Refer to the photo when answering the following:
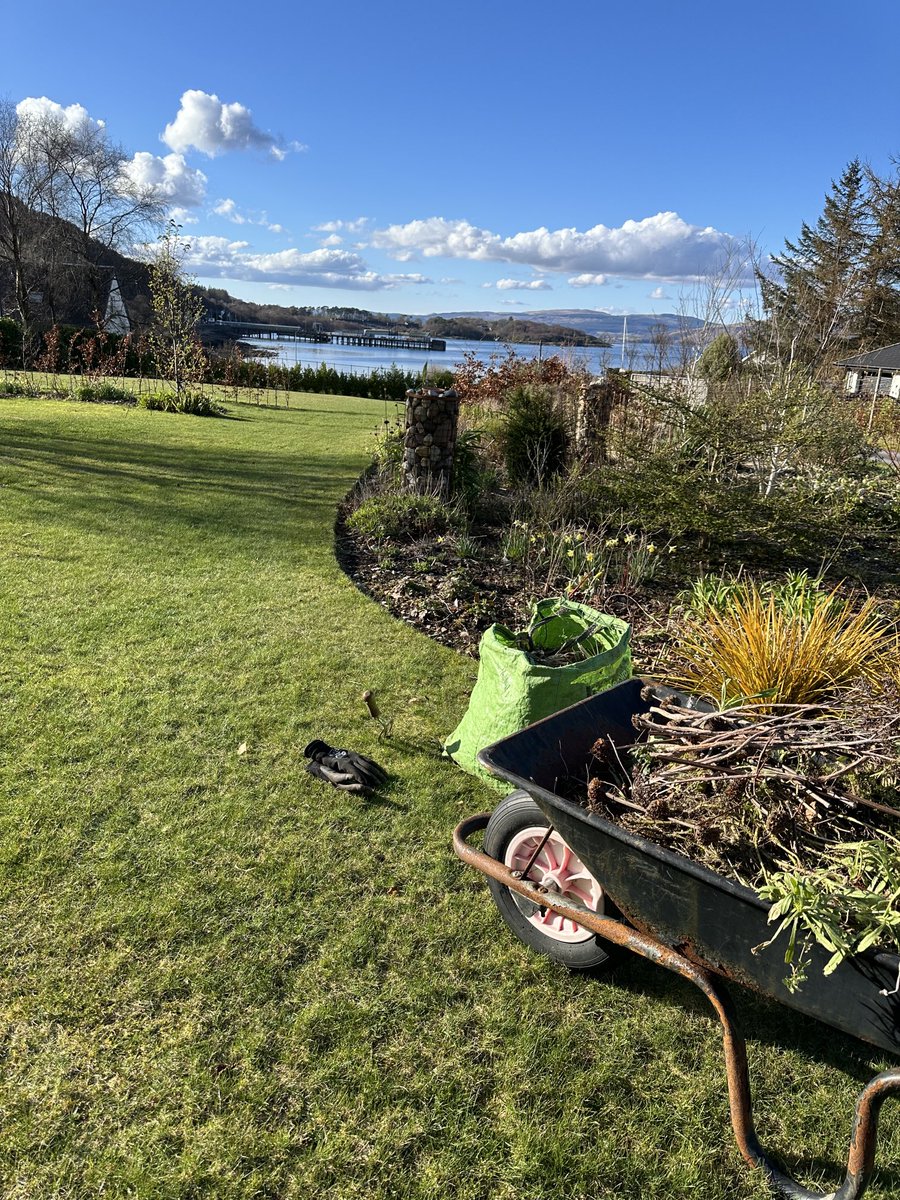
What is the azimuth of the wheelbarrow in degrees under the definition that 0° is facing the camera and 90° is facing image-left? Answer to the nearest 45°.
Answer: approximately 135°

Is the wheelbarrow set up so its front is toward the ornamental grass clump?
no

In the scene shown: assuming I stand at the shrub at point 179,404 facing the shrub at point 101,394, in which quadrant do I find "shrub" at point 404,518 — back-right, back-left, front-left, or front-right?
back-left

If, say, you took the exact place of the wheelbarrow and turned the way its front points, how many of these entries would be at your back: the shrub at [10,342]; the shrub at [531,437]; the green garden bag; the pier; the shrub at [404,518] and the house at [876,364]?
0

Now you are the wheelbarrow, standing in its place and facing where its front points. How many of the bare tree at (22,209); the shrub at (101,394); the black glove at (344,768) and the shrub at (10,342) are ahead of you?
4

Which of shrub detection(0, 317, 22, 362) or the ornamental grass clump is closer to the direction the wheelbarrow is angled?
the shrub

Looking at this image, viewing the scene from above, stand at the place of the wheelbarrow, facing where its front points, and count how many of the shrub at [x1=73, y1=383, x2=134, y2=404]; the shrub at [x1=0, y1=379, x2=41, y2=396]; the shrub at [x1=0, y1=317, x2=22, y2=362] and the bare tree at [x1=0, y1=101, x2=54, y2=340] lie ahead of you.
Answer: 4

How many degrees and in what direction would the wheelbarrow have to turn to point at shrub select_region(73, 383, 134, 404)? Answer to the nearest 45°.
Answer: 0° — it already faces it

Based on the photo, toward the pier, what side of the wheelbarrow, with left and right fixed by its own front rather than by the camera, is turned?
front

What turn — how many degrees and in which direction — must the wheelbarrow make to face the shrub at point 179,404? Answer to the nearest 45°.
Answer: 0° — it already faces it

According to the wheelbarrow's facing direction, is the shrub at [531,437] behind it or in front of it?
in front

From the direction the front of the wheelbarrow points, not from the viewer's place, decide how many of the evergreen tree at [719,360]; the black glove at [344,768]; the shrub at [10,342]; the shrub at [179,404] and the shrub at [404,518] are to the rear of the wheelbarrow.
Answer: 0

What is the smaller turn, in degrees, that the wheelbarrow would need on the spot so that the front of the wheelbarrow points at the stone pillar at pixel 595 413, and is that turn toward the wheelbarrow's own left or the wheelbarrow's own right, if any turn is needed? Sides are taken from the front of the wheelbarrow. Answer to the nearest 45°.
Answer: approximately 45° to the wheelbarrow's own right

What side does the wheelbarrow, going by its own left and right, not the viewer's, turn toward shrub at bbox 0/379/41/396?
front

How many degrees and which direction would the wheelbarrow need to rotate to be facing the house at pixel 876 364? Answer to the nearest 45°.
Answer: approximately 45° to its right

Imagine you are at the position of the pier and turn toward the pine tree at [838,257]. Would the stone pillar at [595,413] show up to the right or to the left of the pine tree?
right

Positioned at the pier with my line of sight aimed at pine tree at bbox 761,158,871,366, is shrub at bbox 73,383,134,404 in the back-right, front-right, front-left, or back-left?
front-right

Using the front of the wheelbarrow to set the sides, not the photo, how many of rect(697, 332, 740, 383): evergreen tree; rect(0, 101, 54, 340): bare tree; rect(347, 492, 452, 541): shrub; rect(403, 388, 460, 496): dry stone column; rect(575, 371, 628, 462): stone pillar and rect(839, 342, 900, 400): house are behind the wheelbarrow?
0

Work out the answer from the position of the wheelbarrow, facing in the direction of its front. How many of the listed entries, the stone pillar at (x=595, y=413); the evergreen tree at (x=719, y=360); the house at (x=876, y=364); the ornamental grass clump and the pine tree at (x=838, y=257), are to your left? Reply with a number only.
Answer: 0
